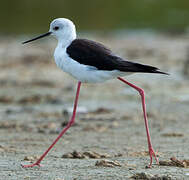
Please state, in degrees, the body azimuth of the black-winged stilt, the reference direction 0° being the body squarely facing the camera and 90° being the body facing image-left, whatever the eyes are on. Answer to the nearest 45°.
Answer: approximately 90°
